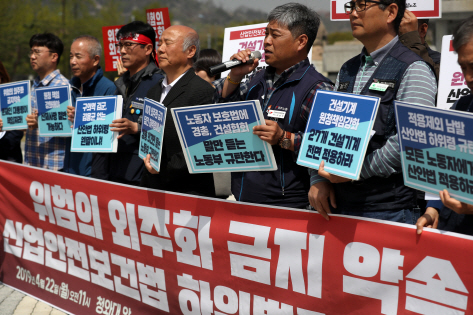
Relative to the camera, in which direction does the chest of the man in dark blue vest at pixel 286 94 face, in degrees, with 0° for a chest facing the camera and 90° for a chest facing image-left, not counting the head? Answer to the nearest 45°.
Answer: approximately 45°

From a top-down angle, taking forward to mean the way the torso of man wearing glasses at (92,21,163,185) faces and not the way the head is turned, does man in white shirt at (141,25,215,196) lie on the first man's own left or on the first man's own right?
on the first man's own left

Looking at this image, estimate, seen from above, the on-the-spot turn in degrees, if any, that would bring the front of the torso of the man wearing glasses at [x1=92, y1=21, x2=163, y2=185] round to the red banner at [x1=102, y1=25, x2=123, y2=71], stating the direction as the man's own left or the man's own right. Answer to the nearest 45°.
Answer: approximately 135° to the man's own right

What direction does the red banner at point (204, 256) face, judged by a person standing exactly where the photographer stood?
facing the viewer and to the left of the viewer

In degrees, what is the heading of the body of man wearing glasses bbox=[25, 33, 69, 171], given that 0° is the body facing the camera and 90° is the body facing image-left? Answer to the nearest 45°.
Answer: approximately 45°

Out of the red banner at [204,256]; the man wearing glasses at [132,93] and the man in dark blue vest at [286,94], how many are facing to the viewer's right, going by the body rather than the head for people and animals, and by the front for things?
0

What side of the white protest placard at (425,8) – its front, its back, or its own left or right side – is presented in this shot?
front

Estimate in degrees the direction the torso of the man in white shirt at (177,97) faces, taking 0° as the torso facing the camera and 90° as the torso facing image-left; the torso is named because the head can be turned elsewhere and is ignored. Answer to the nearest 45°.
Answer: approximately 45°

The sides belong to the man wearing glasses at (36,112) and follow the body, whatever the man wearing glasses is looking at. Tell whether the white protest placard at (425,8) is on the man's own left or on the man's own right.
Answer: on the man's own left

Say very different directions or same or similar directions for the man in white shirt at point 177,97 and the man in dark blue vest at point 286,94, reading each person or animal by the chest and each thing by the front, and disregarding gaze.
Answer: same or similar directions

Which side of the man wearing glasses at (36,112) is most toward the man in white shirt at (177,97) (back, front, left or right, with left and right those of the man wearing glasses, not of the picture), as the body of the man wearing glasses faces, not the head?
left

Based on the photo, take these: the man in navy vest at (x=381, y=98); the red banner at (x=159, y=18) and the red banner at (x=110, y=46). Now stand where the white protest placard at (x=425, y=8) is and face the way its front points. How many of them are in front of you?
1

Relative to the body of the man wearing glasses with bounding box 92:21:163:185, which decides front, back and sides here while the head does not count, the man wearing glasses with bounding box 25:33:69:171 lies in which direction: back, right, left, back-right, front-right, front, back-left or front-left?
right
